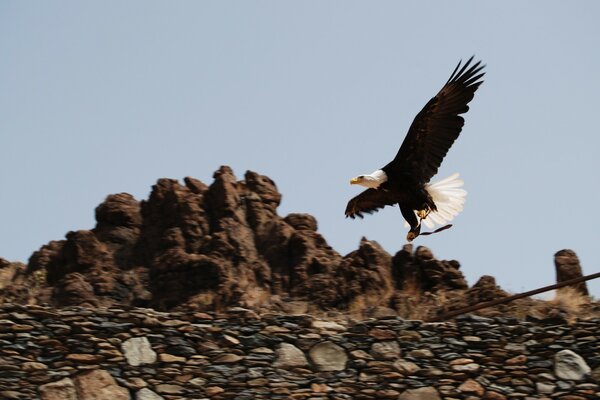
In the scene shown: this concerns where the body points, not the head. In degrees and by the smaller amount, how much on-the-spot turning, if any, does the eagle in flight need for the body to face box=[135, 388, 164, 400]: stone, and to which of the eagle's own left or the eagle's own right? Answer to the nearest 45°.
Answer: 0° — it already faces it

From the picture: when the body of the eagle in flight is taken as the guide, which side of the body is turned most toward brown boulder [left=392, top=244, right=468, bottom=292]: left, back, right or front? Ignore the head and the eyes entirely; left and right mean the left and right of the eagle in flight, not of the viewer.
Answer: right

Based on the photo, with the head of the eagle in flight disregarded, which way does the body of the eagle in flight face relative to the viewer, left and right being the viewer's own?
facing to the left of the viewer
